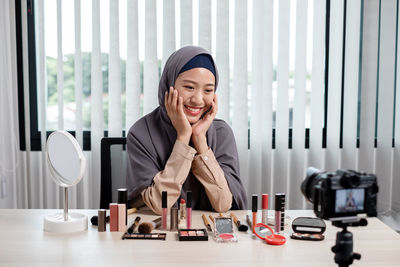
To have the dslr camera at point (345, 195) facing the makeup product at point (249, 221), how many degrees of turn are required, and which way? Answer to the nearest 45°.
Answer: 0° — it already faces it

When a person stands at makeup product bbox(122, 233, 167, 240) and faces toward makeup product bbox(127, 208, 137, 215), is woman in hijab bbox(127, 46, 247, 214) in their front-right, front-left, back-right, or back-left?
front-right

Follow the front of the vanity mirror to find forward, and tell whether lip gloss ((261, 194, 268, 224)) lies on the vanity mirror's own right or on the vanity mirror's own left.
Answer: on the vanity mirror's own left

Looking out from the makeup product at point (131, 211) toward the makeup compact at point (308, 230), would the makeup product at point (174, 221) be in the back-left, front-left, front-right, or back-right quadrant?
front-right

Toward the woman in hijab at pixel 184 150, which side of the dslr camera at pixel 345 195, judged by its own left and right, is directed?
front

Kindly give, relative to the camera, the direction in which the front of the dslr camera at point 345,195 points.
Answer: facing away from the viewer and to the left of the viewer

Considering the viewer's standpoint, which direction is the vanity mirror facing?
facing the viewer and to the left of the viewer

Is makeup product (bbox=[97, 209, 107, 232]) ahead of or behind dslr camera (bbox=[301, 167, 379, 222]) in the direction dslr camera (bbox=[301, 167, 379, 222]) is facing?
ahead
